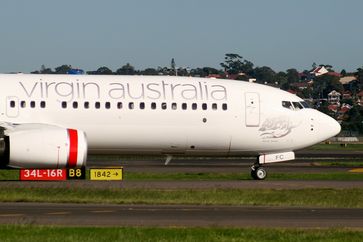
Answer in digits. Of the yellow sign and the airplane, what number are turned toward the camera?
1

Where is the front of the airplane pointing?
to the viewer's right

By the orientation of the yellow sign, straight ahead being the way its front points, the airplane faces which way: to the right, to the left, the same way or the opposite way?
to the left
